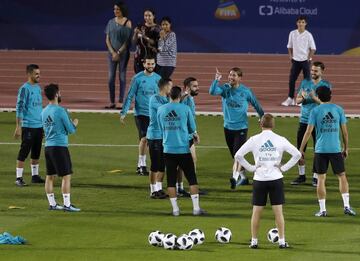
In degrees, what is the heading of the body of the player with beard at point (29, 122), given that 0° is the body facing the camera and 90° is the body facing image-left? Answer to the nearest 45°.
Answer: approximately 315°

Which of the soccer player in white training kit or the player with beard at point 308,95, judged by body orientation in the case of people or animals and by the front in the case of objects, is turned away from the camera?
the soccer player in white training kit

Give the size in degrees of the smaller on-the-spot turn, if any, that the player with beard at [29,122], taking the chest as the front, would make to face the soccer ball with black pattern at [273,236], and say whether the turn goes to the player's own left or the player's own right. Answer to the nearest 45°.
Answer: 0° — they already face it

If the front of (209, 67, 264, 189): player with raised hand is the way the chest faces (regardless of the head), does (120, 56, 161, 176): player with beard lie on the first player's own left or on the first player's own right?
on the first player's own right

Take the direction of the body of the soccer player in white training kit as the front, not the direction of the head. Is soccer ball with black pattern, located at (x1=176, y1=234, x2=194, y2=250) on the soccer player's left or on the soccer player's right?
on the soccer player's left

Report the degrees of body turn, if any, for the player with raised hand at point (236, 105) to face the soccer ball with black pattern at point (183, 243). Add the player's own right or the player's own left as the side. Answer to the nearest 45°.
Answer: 0° — they already face it

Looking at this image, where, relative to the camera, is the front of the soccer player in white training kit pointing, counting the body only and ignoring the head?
away from the camera
